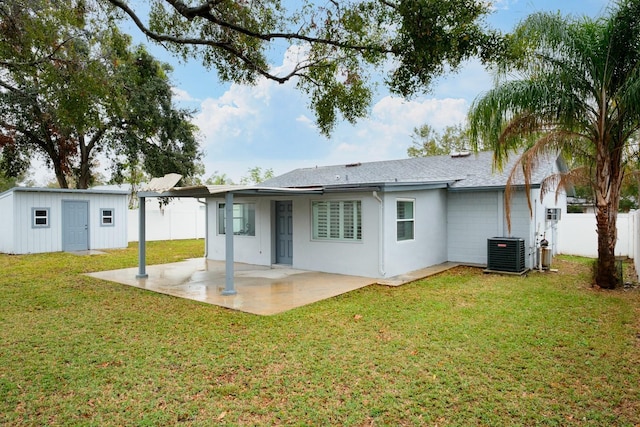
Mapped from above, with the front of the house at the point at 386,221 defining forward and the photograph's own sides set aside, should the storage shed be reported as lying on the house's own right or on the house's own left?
on the house's own left

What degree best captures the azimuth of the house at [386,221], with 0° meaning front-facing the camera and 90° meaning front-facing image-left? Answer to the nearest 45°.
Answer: approximately 225°

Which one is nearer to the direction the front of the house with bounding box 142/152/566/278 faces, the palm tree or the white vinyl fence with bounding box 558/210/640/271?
the white vinyl fence

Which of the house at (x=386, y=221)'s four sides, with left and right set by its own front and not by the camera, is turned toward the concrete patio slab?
back

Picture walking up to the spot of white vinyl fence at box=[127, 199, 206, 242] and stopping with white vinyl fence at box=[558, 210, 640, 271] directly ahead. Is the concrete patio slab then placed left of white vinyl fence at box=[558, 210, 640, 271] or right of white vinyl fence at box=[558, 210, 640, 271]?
right
